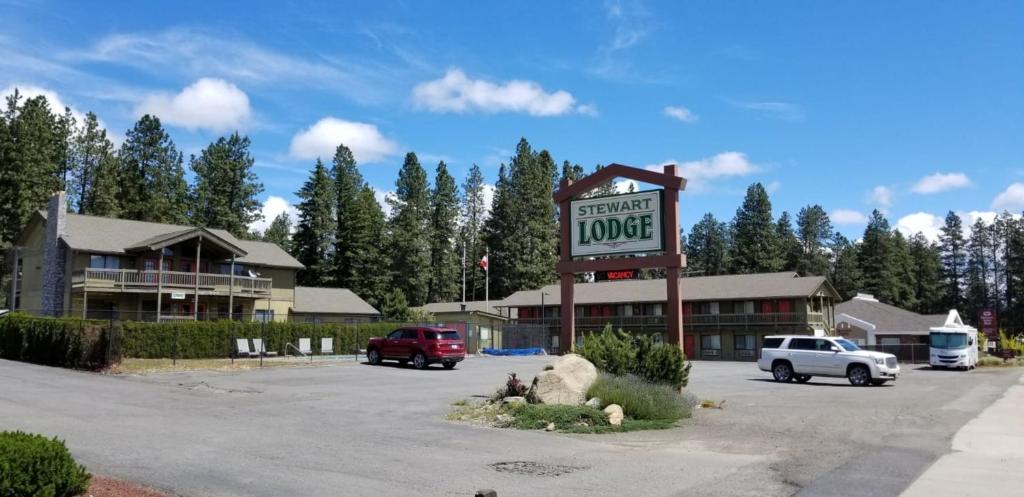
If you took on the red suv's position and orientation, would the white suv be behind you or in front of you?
behind

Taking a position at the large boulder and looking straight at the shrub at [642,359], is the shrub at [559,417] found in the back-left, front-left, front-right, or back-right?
back-right

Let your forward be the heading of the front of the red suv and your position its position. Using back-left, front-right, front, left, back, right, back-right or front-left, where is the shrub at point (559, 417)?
back-left

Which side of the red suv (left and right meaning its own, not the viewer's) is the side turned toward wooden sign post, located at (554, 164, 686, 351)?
back

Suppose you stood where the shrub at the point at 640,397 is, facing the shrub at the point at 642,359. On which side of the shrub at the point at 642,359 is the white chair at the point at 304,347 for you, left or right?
left

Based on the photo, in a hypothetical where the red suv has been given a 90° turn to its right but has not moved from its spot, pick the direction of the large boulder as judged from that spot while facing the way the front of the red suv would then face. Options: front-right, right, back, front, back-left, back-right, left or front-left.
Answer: back-right

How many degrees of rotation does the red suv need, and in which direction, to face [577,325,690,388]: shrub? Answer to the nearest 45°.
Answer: approximately 135° to its left

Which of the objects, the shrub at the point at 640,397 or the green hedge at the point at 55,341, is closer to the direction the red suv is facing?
the green hedge

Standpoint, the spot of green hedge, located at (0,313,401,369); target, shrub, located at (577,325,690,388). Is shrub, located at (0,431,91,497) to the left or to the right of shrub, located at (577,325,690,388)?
right
